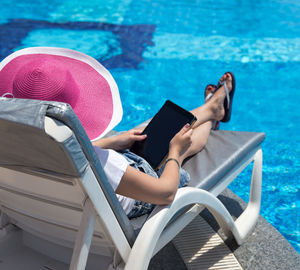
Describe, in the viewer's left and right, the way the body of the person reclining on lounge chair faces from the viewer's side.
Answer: facing away from the viewer and to the right of the viewer

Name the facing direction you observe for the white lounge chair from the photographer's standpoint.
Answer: facing away from the viewer and to the right of the viewer
